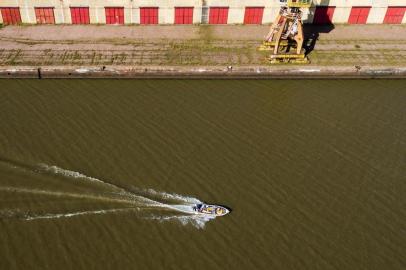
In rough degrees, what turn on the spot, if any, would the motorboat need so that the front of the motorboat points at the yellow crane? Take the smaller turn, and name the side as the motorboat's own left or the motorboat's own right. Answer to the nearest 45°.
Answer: approximately 90° to the motorboat's own left

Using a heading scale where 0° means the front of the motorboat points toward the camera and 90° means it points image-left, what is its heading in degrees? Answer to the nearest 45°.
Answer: approximately 270°
